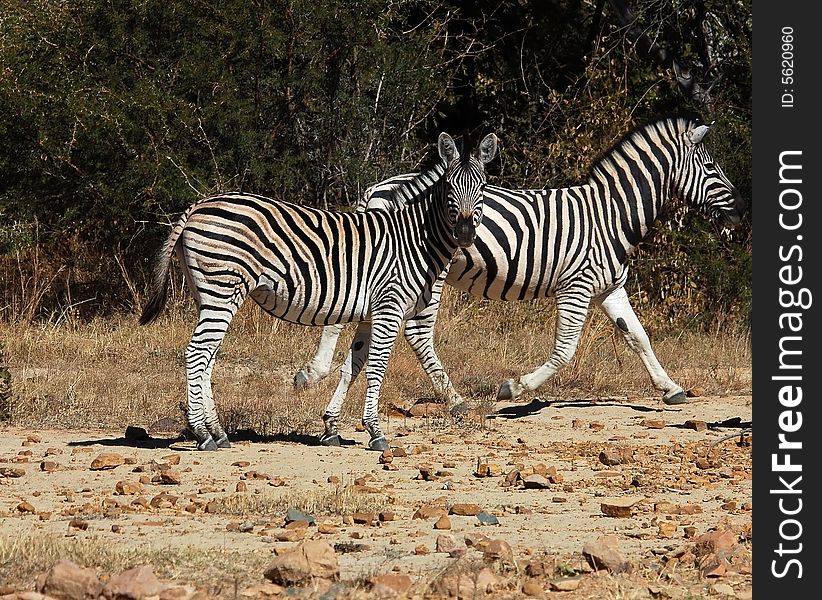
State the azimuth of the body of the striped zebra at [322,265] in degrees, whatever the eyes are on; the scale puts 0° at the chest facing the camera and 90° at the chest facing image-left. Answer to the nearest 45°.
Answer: approximately 270°

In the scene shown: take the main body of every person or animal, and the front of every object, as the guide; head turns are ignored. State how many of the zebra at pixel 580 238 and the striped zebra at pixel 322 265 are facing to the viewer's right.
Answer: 2

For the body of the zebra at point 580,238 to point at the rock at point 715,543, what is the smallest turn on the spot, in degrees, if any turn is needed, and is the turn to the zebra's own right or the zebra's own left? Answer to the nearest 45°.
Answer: approximately 90° to the zebra's own right

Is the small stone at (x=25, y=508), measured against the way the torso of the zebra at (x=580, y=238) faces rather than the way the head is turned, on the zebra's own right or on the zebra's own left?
on the zebra's own right

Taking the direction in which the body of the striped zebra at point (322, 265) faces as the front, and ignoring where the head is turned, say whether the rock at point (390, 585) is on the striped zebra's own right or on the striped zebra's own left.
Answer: on the striped zebra's own right

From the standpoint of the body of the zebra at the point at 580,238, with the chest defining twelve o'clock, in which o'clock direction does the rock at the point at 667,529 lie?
The rock is roughly at 3 o'clock from the zebra.

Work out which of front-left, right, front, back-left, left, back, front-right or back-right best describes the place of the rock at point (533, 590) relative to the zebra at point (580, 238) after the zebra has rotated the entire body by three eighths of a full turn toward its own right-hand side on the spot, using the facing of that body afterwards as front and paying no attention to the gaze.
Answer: front-left

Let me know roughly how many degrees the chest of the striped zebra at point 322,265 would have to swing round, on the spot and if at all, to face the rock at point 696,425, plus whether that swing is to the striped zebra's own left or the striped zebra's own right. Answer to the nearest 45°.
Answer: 0° — it already faces it

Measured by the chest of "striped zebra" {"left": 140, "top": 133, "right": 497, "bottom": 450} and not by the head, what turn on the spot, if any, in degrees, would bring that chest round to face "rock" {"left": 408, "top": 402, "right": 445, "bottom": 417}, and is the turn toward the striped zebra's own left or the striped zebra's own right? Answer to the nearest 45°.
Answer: approximately 45° to the striped zebra's own left

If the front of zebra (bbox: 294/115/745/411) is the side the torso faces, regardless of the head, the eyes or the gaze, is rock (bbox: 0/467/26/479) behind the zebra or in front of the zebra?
behind

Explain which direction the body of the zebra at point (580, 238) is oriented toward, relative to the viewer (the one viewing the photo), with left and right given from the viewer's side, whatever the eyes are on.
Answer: facing to the right of the viewer

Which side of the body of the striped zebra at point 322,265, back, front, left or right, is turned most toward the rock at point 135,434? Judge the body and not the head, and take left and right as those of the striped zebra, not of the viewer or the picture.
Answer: back

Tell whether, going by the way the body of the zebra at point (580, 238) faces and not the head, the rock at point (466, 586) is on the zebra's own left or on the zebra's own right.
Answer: on the zebra's own right
